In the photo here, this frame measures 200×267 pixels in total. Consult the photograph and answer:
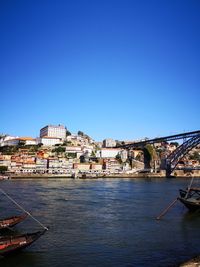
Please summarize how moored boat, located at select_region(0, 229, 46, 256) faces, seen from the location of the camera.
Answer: facing to the right of the viewer

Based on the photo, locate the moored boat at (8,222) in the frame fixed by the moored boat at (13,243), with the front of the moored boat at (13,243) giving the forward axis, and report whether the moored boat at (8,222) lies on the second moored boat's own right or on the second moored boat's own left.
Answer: on the second moored boat's own left
